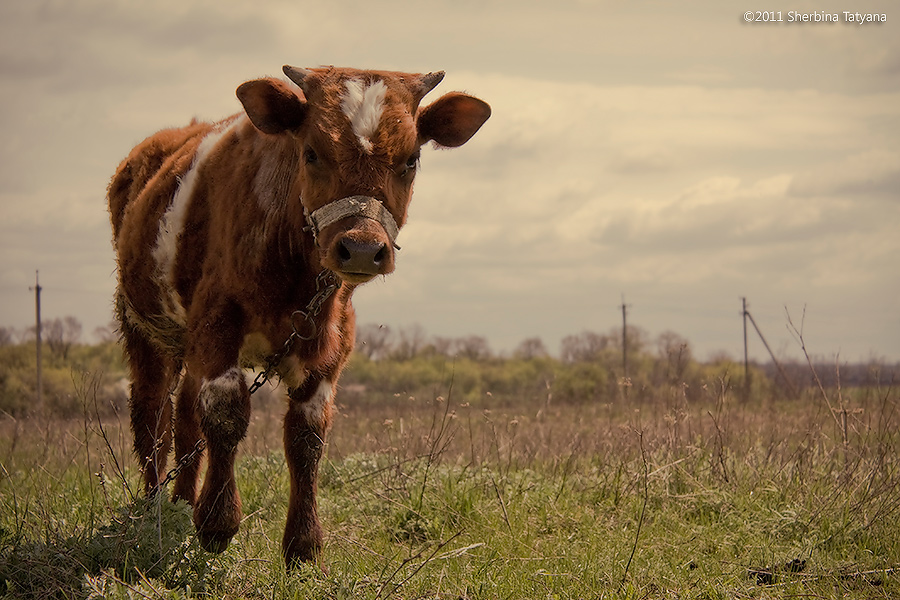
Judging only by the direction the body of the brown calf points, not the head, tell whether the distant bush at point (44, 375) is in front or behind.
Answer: behind
